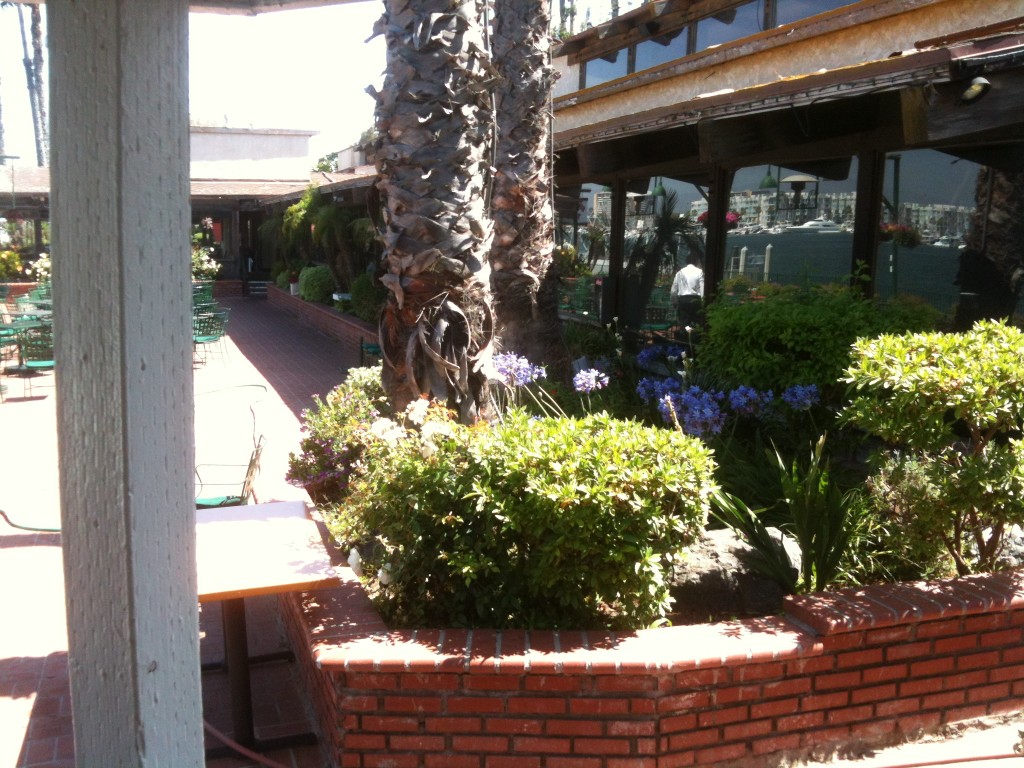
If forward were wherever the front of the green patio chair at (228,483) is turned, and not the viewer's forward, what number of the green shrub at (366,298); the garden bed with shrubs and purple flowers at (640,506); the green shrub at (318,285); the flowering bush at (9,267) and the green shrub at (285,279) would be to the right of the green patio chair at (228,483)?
4

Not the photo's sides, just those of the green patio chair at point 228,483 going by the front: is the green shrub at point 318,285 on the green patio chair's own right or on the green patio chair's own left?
on the green patio chair's own right

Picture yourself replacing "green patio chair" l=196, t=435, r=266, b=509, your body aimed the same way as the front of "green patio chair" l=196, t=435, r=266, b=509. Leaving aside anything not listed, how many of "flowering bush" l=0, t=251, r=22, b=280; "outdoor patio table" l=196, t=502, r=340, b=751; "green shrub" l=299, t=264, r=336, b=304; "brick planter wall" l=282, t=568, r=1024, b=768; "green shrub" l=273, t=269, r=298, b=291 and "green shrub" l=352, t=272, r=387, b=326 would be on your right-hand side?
4

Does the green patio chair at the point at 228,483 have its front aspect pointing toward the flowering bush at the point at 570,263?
no

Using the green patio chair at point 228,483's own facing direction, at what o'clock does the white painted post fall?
The white painted post is roughly at 9 o'clock from the green patio chair.

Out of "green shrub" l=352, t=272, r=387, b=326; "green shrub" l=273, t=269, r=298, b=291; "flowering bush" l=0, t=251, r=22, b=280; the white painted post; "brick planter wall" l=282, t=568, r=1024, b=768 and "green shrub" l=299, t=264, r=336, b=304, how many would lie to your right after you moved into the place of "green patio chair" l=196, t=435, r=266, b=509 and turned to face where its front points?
4

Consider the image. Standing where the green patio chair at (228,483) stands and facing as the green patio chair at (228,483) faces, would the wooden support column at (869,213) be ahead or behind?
behind

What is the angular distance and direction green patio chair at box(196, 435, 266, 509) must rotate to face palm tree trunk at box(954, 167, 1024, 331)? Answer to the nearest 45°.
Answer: approximately 180°

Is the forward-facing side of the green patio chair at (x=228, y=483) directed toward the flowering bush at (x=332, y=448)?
no

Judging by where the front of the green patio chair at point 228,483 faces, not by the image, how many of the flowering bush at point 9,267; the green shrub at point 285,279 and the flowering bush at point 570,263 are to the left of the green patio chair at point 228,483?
0

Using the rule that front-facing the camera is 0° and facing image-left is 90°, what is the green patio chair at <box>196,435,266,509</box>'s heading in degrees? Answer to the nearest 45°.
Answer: approximately 90°

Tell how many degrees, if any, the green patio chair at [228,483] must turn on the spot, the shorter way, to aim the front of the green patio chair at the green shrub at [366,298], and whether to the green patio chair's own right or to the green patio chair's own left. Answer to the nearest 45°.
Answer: approximately 90° to the green patio chair's own right

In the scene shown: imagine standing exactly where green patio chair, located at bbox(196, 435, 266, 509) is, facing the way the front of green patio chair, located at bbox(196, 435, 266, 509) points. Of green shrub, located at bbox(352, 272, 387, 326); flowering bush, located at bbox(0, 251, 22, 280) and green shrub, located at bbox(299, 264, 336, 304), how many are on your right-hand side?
3

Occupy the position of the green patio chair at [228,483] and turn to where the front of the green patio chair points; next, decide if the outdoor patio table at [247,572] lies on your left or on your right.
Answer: on your left

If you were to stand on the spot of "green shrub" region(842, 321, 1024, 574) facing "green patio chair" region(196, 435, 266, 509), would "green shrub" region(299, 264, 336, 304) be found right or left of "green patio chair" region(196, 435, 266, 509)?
right

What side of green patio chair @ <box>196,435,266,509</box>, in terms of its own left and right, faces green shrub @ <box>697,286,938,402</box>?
back

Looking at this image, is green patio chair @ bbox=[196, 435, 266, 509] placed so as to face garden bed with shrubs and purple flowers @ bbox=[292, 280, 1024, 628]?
no

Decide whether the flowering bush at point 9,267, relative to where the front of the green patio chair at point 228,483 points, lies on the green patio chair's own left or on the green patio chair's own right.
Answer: on the green patio chair's own right

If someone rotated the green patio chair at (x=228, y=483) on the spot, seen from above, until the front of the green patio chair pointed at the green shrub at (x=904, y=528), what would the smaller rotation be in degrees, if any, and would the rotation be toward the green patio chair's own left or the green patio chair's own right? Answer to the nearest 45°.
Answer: approximately 135° to the green patio chair's own left

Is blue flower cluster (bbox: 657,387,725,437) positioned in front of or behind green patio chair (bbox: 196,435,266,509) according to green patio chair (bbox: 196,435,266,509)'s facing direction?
behind
